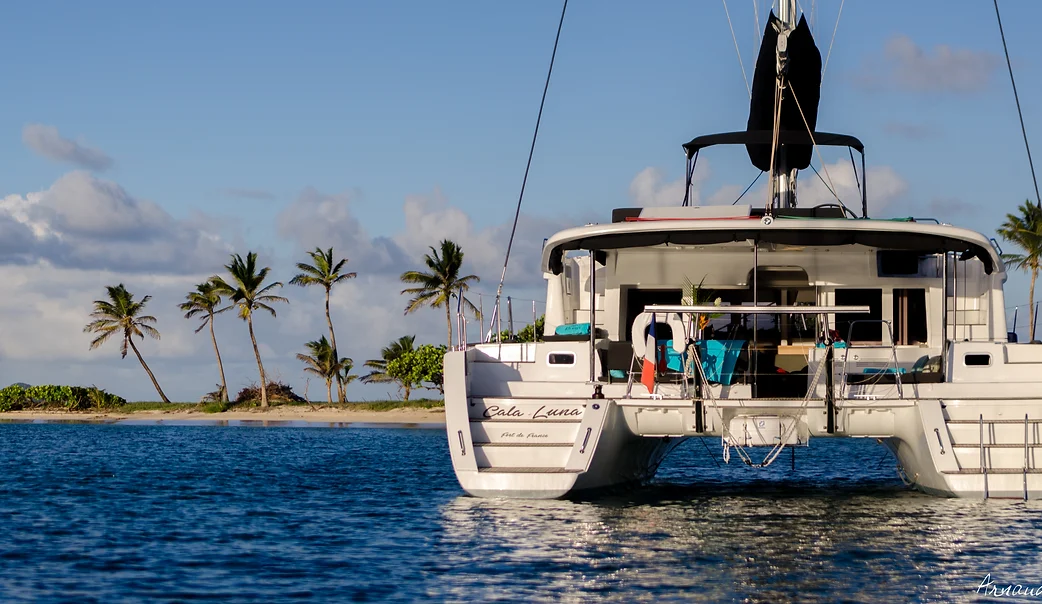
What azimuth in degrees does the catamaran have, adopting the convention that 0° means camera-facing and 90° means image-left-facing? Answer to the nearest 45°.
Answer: approximately 180°
